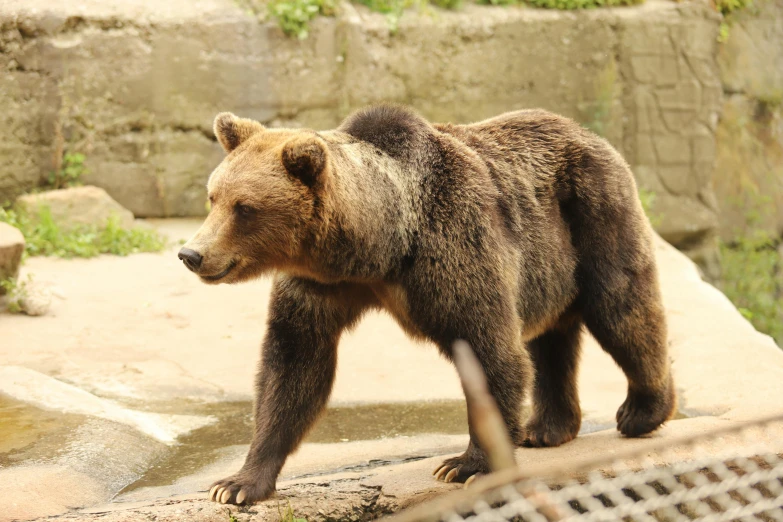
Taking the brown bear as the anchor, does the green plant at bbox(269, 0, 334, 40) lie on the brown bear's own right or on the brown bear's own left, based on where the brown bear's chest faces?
on the brown bear's own right

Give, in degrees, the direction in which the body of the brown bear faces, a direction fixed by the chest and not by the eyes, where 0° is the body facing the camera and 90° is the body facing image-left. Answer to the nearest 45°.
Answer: approximately 45°

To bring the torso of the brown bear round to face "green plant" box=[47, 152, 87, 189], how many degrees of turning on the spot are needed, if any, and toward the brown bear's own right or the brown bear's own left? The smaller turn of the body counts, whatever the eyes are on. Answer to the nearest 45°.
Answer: approximately 90° to the brown bear's own right

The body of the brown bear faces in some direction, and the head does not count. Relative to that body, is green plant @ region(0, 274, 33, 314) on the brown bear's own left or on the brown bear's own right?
on the brown bear's own right

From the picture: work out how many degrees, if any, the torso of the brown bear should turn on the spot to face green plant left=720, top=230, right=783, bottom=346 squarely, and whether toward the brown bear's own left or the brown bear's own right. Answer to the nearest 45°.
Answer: approximately 180°

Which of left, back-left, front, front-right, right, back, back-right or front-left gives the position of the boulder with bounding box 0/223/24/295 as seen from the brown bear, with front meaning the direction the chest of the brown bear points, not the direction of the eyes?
right

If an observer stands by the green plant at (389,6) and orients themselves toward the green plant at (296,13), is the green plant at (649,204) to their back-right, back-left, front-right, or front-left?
back-left
